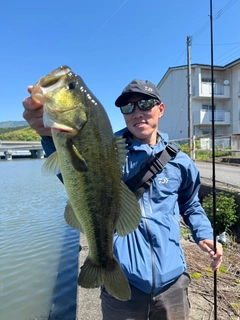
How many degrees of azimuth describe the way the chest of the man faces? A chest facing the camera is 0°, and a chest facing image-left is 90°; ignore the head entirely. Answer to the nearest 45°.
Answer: approximately 0°

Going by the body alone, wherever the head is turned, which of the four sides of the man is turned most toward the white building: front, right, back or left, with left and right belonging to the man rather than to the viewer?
back

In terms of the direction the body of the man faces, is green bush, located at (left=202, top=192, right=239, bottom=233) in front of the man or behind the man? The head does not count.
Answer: behind
